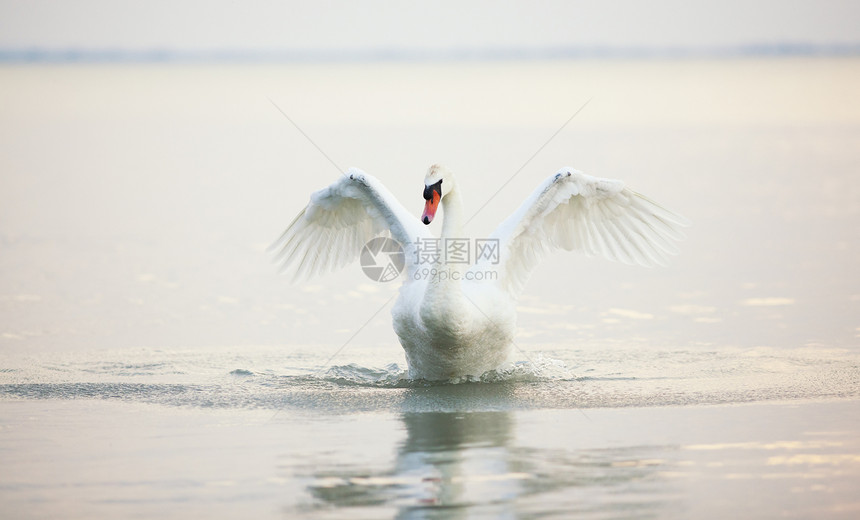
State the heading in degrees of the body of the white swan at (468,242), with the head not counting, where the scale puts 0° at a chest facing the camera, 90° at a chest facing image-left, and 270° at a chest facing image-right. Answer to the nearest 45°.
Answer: approximately 0°
